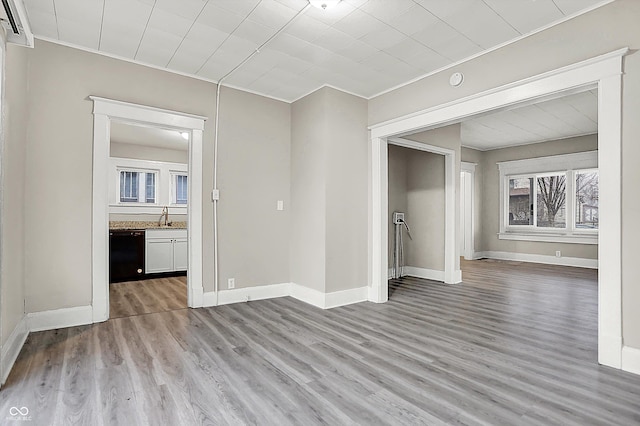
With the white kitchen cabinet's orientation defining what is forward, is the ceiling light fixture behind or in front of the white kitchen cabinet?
in front

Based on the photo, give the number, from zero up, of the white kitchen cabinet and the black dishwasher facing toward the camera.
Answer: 2

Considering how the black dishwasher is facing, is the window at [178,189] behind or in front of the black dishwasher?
behind

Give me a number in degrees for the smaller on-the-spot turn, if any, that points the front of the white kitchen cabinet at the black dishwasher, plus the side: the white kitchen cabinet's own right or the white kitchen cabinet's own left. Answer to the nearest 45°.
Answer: approximately 90° to the white kitchen cabinet's own right

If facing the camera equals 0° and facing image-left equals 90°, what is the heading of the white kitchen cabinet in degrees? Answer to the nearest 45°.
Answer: approximately 0°

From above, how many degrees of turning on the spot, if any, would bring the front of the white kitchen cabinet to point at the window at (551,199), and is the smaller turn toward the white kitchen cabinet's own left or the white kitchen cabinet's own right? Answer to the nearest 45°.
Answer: approximately 90° to the white kitchen cabinet's own left

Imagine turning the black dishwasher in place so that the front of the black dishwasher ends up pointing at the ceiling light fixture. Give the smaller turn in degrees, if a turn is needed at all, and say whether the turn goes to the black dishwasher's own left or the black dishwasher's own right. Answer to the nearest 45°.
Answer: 0° — it already faces it

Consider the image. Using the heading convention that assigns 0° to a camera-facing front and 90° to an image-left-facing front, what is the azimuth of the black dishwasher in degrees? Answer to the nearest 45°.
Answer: approximately 0°
